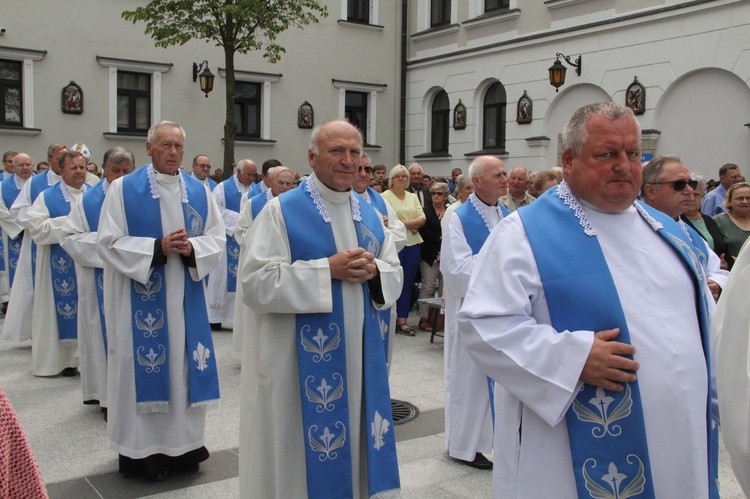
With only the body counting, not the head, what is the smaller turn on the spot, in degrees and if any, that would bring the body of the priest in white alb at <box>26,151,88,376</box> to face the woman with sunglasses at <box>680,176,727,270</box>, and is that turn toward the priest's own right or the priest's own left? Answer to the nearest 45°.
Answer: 0° — they already face them

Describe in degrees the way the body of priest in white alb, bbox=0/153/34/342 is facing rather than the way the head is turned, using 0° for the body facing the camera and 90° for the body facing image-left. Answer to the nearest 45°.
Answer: approximately 315°

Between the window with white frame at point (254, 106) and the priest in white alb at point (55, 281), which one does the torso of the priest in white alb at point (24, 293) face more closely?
the priest in white alb

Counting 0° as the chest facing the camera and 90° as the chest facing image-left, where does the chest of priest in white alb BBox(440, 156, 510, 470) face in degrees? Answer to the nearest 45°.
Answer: approximately 315°

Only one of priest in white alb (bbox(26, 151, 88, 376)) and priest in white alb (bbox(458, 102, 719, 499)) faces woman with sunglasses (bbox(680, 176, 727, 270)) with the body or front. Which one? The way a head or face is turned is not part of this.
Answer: priest in white alb (bbox(26, 151, 88, 376))

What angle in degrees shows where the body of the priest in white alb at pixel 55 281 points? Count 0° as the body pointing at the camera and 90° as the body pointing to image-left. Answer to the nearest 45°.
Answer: approximately 315°

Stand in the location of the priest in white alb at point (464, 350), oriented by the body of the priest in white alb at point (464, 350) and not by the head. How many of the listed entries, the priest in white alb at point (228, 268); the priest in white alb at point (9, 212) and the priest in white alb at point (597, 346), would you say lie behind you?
2

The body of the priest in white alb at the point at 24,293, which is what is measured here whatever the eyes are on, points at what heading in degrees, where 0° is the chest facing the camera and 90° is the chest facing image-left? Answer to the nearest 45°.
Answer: approximately 315°

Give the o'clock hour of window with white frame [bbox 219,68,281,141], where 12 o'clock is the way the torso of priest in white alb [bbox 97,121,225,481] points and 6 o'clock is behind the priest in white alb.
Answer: The window with white frame is roughly at 8 o'clock from the priest in white alb.

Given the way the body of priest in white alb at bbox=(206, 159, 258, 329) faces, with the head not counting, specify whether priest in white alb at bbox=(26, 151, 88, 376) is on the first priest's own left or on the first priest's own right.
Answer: on the first priest's own right
